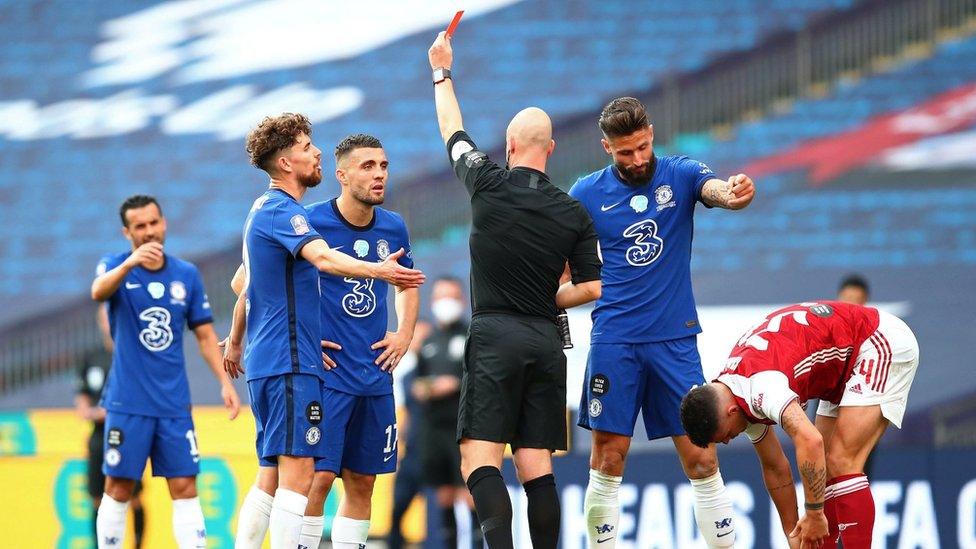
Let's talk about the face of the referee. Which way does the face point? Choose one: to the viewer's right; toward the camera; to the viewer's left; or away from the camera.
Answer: away from the camera

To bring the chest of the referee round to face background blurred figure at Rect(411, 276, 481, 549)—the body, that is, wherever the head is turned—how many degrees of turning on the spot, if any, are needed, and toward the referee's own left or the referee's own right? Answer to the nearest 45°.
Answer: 0° — they already face them

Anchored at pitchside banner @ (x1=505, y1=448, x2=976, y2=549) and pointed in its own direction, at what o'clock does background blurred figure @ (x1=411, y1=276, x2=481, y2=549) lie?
The background blurred figure is roughly at 3 o'clock from the pitchside banner.

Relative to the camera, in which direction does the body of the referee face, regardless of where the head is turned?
away from the camera

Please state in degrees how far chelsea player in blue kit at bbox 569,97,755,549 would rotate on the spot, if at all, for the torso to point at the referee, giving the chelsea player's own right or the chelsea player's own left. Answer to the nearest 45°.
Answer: approximately 45° to the chelsea player's own right

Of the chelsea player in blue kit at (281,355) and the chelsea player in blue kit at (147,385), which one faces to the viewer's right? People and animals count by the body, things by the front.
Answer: the chelsea player in blue kit at (281,355)

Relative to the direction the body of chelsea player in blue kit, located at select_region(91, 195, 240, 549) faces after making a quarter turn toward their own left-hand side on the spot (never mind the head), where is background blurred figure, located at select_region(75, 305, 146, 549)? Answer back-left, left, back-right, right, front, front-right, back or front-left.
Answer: left

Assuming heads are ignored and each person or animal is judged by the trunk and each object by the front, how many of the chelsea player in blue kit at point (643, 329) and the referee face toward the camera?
1

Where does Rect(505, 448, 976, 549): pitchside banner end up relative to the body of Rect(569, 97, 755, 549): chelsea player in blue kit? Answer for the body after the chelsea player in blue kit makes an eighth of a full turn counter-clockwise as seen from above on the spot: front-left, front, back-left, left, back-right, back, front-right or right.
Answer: back-left

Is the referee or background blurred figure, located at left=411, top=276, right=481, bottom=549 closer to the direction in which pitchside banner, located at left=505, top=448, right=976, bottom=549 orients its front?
the referee

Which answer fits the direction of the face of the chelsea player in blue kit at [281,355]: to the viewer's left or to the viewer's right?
to the viewer's right

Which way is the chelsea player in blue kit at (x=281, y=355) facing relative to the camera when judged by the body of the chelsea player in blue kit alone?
to the viewer's right

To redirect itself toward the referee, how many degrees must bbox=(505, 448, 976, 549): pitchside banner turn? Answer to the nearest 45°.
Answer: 0° — it already faces them

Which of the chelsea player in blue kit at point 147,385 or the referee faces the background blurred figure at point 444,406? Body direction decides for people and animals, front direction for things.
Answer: the referee
